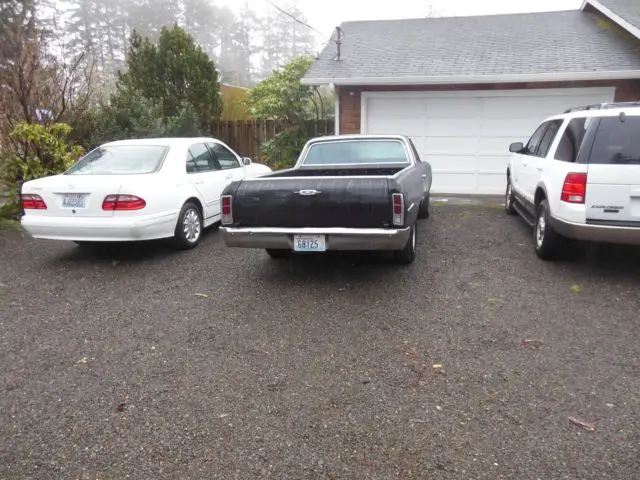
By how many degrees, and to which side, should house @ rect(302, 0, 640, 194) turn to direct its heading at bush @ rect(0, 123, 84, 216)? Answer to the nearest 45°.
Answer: approximately 45° to its right

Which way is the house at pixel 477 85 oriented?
toward the camera

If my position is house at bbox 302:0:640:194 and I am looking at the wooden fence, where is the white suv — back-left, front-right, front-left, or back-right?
back-left

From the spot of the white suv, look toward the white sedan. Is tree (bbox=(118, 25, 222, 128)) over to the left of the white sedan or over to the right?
right

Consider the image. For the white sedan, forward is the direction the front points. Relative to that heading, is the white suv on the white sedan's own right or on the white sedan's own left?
on the white sedan's own right

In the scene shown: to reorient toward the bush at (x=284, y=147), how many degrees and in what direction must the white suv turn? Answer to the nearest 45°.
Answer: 0° — it already faces it

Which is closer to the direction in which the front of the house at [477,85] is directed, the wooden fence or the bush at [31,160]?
the bush

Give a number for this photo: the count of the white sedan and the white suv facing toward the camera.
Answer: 0

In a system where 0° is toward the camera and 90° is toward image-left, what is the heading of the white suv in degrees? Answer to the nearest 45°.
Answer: approximately 135°

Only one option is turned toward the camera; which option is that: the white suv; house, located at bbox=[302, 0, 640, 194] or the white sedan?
the house

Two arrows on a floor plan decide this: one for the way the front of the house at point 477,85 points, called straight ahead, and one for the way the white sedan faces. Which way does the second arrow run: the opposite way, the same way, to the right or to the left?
the opposite way

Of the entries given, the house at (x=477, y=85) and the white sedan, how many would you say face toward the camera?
1

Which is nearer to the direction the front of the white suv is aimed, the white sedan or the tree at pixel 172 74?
the tree
